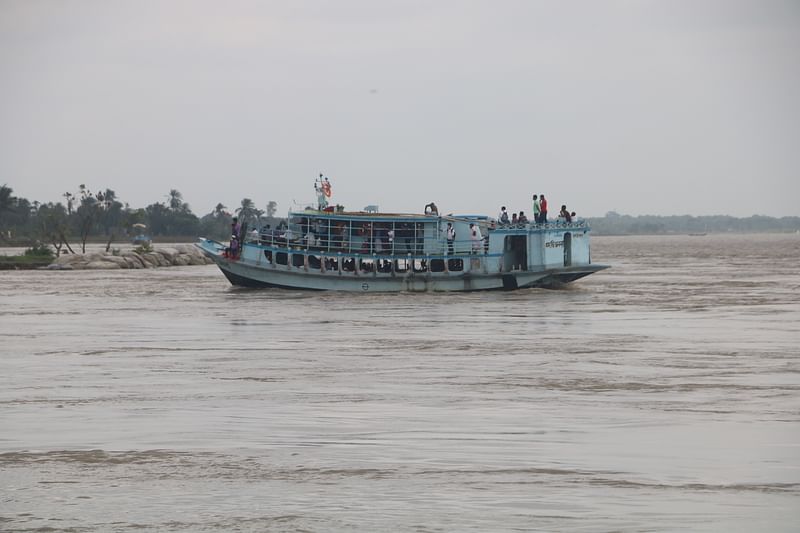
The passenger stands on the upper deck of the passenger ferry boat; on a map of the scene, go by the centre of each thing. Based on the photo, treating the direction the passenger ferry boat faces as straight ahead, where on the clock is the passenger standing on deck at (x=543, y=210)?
The passenger standing on deck is roughly at 6 o'clock from the passenger ferry boat.

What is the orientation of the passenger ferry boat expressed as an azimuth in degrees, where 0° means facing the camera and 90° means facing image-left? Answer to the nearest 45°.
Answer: approximately 90°
